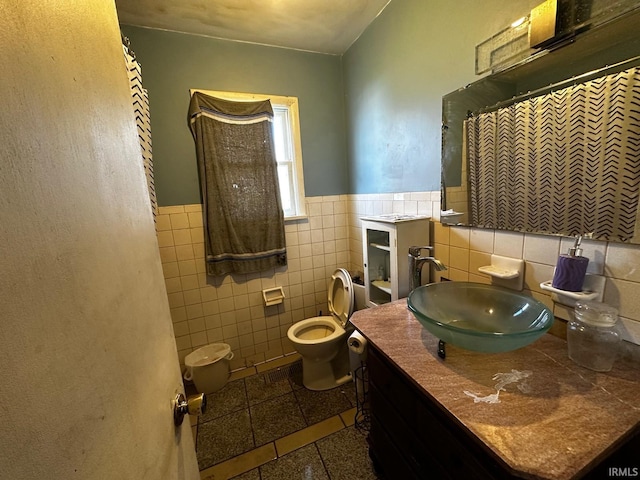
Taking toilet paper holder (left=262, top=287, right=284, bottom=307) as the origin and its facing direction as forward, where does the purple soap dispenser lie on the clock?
The purple soap dispenser is roughly at 11 o'clock from the toilet paper holder.

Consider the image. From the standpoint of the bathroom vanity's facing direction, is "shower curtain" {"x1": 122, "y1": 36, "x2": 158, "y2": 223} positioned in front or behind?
in front

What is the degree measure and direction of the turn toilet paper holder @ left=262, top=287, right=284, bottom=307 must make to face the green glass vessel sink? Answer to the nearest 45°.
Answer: approximately 45° to its left

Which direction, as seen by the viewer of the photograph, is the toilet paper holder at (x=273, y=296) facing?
facing the viewer

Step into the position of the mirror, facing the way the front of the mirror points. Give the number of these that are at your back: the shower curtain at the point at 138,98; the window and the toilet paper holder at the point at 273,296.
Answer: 0

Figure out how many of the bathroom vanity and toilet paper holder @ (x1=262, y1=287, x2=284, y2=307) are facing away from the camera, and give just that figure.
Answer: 0

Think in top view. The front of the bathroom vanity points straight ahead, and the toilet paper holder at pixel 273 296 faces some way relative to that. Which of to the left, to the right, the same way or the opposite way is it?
to the left

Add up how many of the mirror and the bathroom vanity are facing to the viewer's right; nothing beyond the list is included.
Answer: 0

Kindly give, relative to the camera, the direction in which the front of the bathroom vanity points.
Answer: facing the viewer and to the left of the viewer

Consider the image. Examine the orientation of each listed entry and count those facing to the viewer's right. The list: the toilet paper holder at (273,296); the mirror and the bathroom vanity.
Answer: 0

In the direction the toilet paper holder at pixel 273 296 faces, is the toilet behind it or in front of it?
in front

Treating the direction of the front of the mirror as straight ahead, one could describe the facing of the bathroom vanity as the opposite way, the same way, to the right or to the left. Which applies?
the same way

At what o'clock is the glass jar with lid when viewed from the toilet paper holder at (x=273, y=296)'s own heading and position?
The glass jar with lid is roughly at 11 o'clock from the toilet paper holder.

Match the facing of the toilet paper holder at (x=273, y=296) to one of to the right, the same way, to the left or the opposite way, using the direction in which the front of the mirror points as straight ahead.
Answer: to the left
